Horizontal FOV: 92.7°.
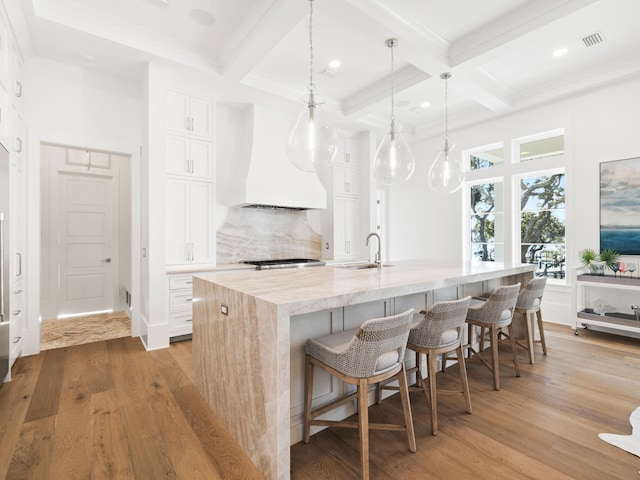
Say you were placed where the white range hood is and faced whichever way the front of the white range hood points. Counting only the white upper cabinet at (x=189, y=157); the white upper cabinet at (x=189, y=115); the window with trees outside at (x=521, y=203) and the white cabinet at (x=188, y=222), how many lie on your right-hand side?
3

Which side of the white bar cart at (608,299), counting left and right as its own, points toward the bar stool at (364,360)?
front

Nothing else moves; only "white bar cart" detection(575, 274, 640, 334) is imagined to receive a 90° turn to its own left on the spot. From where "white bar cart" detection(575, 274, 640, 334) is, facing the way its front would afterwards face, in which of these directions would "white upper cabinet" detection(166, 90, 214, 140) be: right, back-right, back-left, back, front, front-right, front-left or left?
back-right

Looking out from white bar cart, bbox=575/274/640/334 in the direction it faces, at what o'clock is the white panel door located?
The white panel door is roughly at 2 o'clock from the white bar cart.

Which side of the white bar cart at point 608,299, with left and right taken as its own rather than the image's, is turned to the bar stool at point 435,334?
front

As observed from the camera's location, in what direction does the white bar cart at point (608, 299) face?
facing the viewer

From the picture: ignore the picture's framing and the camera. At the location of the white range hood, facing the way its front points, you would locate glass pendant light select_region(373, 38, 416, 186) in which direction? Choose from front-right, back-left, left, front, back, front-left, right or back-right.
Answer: front

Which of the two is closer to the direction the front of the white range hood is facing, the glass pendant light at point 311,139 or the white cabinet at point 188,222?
the glass pendant light

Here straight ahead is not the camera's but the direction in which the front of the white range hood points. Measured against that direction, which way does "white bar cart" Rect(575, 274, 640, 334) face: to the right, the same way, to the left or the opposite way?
to the right

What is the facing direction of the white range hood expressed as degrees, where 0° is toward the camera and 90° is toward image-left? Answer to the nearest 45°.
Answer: approximately 315°
